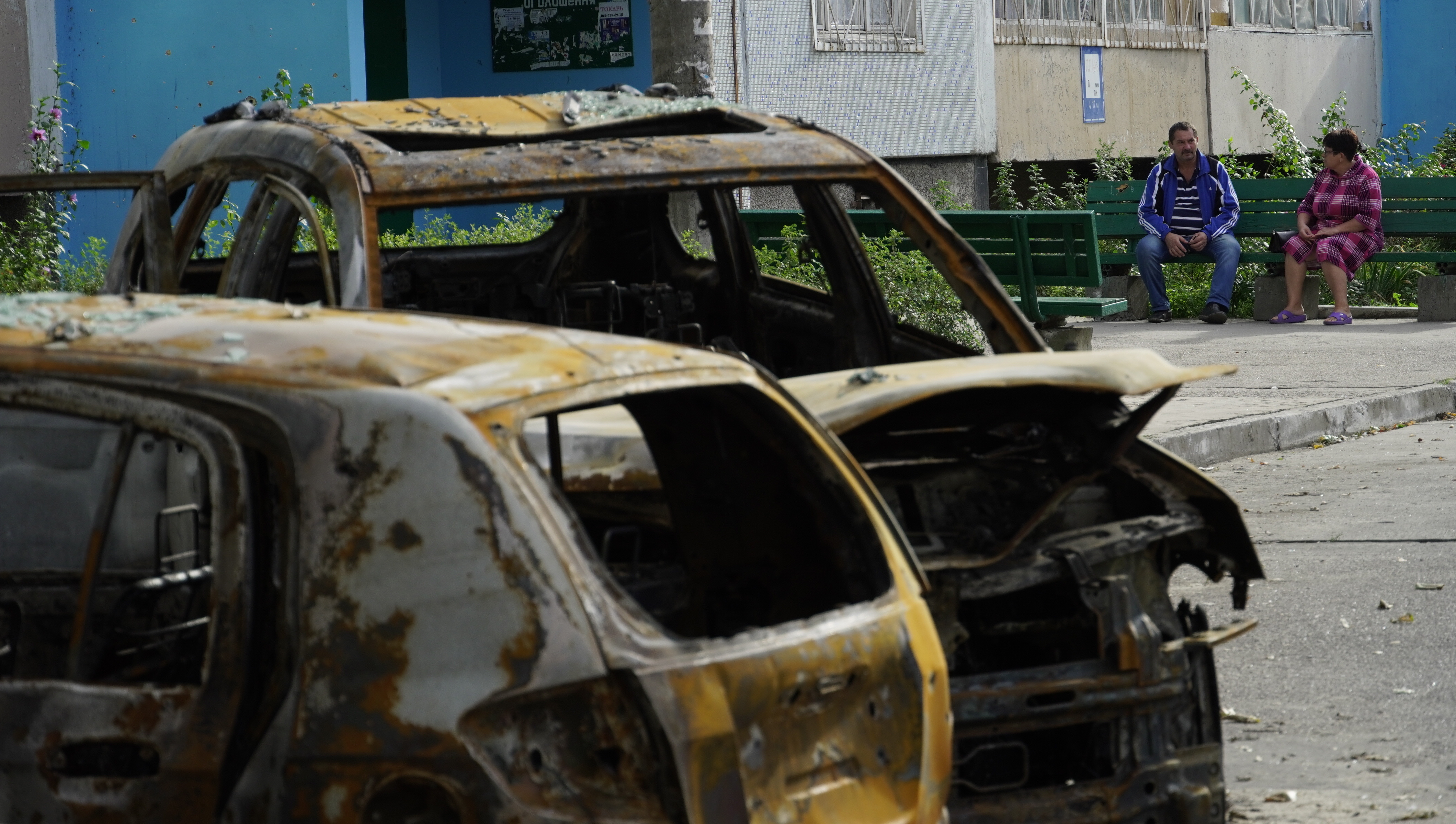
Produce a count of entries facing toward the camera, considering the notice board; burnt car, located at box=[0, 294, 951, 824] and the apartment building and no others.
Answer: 2

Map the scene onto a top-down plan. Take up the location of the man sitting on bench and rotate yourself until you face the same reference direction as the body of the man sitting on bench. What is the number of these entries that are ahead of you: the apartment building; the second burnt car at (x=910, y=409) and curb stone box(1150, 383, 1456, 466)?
2

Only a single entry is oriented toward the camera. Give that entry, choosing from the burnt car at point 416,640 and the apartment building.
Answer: the apartment building

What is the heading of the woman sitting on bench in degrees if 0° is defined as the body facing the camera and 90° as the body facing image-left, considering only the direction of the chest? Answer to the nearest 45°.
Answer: approximately 45°

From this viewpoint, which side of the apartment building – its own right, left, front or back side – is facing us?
front

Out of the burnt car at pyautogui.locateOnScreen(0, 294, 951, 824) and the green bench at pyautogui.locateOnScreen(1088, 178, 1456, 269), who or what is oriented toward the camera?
the green bench

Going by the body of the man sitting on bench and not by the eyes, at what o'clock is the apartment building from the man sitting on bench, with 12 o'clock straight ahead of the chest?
The apartment building is roughly at 6 o'clock from the man sitting on bench.

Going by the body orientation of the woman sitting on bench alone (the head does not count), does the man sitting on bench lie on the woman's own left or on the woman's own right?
on the woman's own right

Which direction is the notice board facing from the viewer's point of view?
toward the camera

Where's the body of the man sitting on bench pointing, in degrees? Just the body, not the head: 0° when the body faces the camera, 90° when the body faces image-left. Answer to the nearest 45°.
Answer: approximately 0°

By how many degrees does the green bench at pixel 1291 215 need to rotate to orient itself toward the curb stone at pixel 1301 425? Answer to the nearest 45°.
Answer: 0° — it already faces it

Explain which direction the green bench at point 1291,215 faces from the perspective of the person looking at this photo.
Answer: facing the viewer

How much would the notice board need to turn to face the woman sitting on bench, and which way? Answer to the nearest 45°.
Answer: approximately 90° to its left

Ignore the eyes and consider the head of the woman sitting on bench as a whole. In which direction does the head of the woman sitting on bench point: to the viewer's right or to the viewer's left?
to the viewer's left
